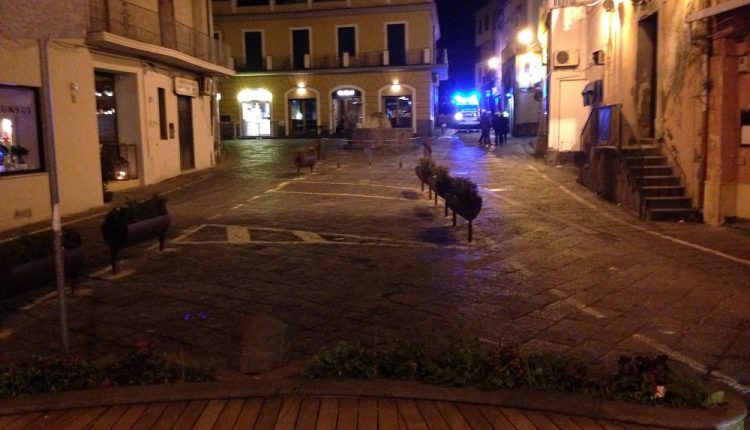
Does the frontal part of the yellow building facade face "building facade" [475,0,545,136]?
no

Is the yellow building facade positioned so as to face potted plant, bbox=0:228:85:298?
yes

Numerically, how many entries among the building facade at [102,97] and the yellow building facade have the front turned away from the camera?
0

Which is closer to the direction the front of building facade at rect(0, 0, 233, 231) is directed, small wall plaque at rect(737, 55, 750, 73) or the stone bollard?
the small wall plaque

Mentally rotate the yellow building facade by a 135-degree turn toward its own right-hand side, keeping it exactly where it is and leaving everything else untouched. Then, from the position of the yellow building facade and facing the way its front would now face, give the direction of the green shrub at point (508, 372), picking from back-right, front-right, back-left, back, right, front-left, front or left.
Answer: back-left

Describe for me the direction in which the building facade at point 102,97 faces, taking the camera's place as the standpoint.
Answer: facing the viewer and to the right of the viewer

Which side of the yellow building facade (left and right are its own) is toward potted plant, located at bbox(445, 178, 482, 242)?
front

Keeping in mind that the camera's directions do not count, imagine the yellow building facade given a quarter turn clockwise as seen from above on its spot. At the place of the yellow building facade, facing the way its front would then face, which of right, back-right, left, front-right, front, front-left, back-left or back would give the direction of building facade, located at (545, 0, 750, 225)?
left

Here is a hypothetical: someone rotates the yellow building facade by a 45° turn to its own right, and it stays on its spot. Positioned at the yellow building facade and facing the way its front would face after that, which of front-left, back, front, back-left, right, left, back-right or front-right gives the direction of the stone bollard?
front-left

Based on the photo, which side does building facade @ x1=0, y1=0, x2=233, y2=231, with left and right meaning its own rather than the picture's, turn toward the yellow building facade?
left

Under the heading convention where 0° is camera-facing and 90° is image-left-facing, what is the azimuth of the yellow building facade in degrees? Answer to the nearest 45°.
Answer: approximately 0°

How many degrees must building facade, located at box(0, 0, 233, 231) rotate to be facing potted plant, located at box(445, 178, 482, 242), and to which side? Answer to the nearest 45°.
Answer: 0° — it already faces it

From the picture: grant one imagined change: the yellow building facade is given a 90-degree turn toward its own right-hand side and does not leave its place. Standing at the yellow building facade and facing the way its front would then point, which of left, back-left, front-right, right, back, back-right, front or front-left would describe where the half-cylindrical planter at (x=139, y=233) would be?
left

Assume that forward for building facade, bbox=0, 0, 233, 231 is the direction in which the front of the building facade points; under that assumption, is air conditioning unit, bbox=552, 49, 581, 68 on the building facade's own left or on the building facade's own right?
on the building facade's own left

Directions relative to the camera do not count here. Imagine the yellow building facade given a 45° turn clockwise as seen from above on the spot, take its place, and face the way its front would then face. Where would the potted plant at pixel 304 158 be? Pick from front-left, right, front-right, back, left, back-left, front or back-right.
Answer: front-left

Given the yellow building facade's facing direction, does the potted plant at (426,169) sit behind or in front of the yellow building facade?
in front
